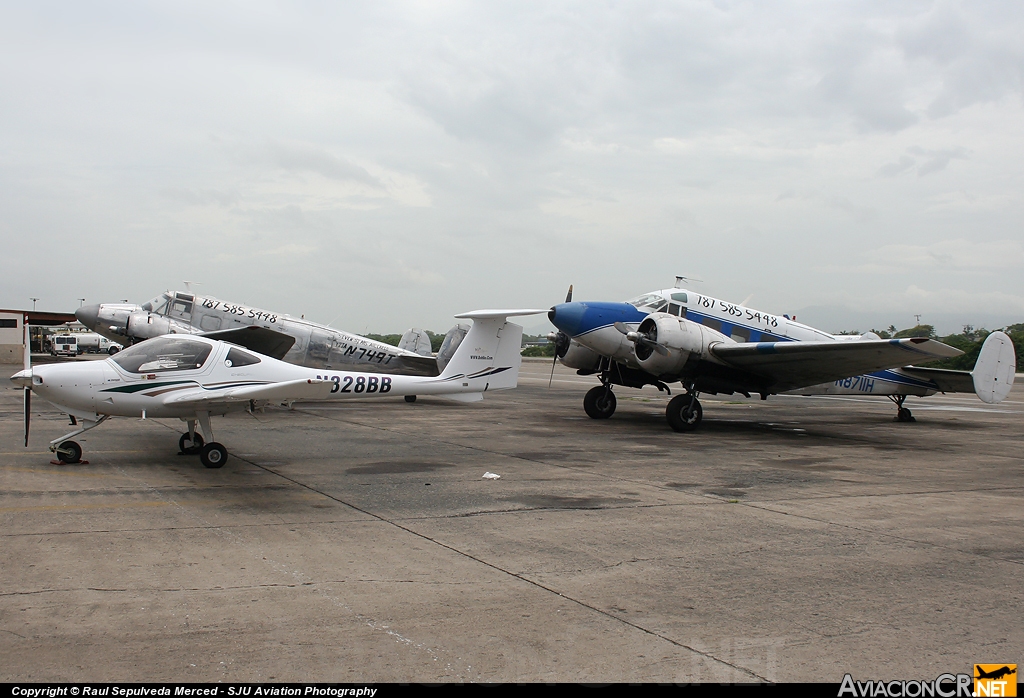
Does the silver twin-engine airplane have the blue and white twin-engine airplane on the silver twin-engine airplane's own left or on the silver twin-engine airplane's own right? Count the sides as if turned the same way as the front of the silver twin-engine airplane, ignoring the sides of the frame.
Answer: on the silver twin-engine airplane's own left

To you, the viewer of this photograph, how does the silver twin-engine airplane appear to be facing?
facing to the left of the viewer

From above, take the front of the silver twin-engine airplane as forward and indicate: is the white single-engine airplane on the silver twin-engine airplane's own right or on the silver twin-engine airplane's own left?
on the silver twin-engine airplane's own left

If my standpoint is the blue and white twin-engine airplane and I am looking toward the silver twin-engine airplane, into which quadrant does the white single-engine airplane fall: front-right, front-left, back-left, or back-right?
front-left

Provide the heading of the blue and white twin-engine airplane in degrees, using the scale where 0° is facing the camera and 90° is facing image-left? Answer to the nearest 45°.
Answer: approximately 45°

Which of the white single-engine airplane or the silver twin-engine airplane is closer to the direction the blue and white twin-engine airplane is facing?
the white single-engine airplane

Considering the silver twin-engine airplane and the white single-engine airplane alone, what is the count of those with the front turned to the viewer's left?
2

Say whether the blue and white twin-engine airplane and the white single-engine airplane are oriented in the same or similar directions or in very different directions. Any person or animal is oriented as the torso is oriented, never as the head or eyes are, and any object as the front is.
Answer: same or similar directions

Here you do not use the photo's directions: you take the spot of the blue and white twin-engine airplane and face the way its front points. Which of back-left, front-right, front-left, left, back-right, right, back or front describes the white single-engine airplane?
front

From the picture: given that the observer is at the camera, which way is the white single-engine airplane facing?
facing to the left of the viewer

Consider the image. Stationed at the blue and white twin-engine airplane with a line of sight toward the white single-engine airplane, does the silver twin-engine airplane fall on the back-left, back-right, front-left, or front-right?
front-right

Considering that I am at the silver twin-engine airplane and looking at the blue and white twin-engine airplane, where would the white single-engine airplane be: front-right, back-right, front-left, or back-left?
front-right

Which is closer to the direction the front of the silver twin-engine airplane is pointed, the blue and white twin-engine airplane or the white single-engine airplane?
the white single-engine airplane

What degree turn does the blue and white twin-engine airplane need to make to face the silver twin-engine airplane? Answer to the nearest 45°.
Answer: approximately 45° to its right

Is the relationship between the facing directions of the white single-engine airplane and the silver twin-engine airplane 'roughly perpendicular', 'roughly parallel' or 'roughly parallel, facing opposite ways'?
roughly parallel

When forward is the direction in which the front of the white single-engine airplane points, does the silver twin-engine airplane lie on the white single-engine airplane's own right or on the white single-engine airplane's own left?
on the white single-engine airplane's own right
